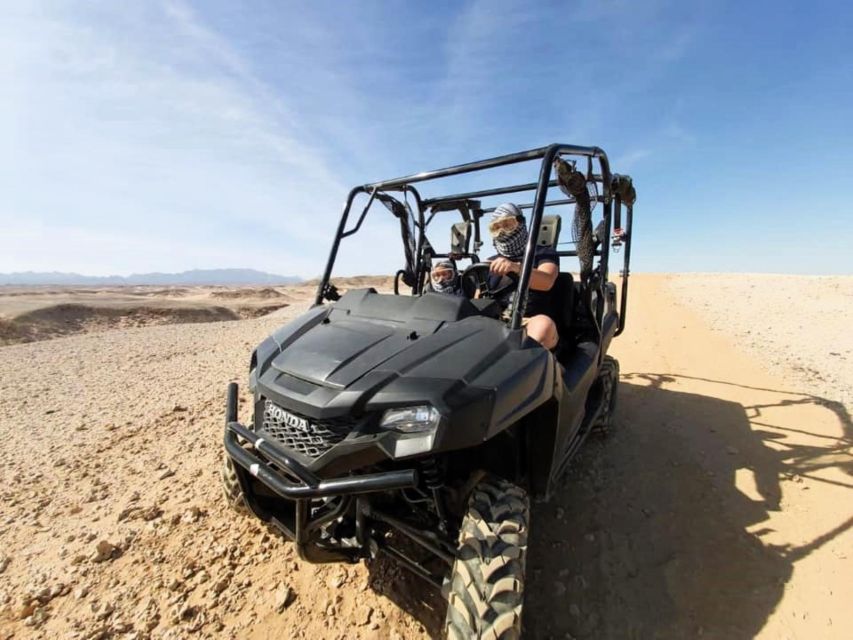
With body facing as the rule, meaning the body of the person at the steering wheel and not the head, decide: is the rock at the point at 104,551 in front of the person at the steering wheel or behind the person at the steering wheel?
in front

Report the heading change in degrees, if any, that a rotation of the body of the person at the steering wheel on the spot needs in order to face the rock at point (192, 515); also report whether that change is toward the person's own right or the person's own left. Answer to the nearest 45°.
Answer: approximately 45° to the person's own right

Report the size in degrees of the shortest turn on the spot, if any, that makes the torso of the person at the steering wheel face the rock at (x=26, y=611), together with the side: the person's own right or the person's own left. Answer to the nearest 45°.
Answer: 0° — they already face it

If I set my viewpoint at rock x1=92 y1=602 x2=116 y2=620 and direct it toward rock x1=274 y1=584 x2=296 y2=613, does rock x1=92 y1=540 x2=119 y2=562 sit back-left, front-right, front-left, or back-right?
back-left

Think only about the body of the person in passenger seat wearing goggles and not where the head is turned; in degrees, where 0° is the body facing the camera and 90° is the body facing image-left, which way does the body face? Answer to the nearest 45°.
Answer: approximately 45°

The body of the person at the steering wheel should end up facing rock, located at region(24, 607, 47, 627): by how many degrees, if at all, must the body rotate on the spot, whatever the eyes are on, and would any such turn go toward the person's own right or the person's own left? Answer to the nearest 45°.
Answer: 0° — they already face it

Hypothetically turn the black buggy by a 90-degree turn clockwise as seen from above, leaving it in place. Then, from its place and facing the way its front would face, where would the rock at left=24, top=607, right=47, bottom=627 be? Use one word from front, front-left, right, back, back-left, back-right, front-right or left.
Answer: front-left

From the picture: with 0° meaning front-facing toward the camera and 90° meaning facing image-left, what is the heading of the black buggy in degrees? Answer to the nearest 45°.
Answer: approximately 45°

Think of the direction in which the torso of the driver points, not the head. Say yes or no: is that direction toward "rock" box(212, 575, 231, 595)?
yes
